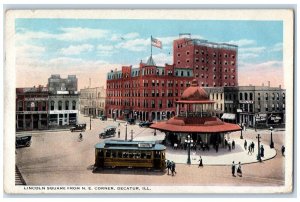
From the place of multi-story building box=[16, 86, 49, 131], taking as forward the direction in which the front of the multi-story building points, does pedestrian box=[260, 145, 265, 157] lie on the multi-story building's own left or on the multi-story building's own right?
on the multi-story building's own left

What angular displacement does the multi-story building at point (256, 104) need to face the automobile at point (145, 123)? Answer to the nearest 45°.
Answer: approximately 45° to its right

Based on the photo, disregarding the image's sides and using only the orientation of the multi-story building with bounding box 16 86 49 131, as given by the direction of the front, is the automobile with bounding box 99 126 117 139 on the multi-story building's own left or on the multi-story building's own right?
on the multi-story building's own left

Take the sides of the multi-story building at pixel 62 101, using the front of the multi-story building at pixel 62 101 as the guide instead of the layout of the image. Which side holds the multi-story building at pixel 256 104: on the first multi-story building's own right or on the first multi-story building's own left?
on the first multi-story building's own left

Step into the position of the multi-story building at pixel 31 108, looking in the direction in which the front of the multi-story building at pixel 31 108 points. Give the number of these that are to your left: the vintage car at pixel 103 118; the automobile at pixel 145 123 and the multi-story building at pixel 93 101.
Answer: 3

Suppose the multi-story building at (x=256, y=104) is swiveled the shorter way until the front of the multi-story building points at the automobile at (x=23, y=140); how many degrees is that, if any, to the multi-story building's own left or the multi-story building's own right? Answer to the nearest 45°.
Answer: approximately 45° to the multi-story building's own right

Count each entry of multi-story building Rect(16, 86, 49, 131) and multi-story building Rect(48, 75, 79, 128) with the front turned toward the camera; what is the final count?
2
